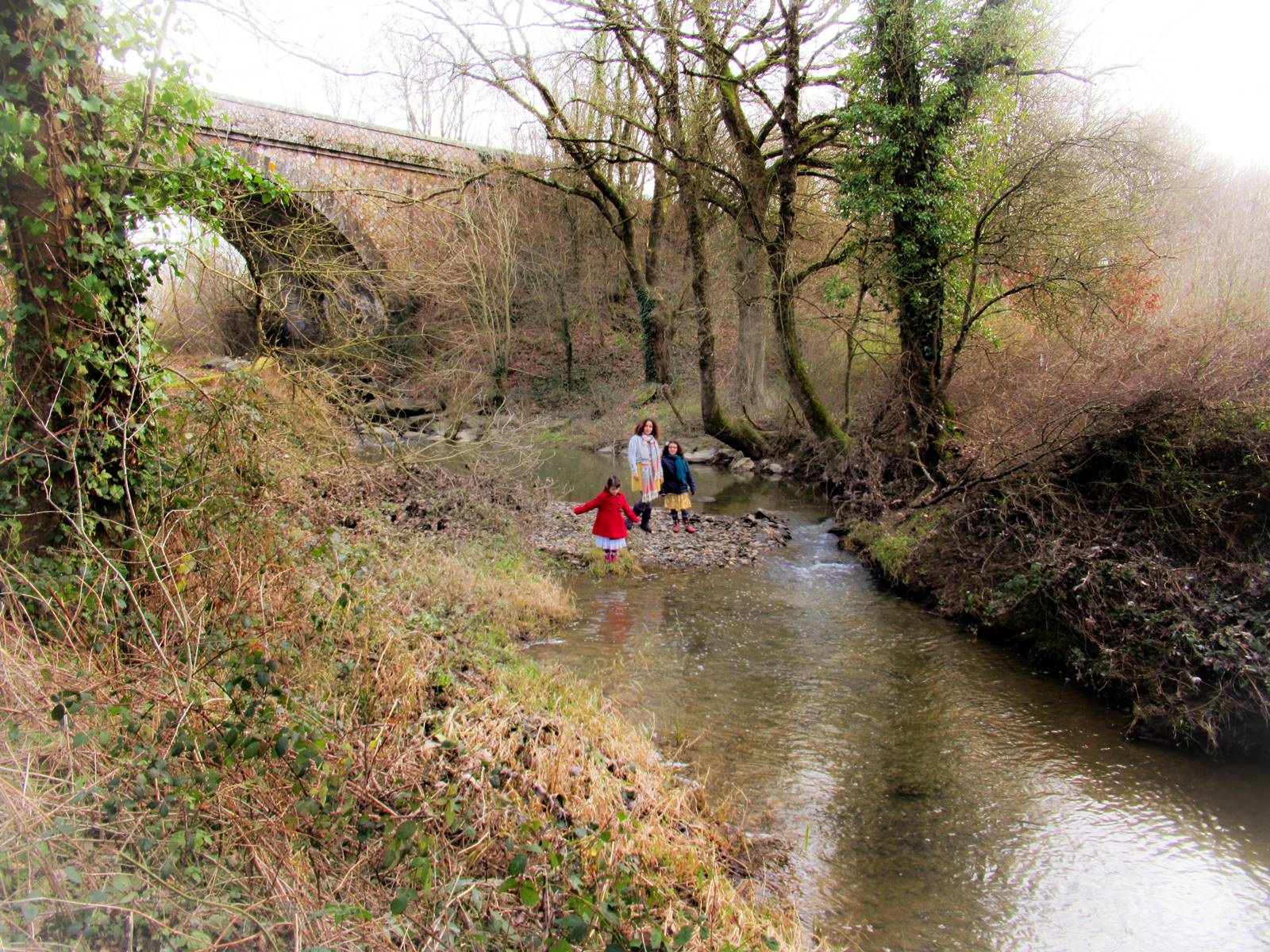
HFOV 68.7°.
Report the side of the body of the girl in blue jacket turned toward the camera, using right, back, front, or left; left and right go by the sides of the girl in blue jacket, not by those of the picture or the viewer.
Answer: front

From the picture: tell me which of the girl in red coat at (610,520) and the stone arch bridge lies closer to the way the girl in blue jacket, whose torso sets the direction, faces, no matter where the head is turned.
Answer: the girl in red coat

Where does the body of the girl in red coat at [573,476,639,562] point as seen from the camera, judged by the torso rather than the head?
toward the camera

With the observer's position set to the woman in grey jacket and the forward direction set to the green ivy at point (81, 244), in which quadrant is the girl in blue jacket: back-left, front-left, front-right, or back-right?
back-left

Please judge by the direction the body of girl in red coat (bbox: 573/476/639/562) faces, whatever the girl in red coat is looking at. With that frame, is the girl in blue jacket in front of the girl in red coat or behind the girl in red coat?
behind

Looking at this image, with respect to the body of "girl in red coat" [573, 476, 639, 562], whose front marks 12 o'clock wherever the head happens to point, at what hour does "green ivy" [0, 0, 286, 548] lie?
The green ivy is roughly at 1 o'clock from the girl in red coat.

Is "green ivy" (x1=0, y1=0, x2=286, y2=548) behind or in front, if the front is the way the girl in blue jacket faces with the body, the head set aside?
in front

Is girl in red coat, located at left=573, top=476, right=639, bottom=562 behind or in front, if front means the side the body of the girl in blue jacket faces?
in front
